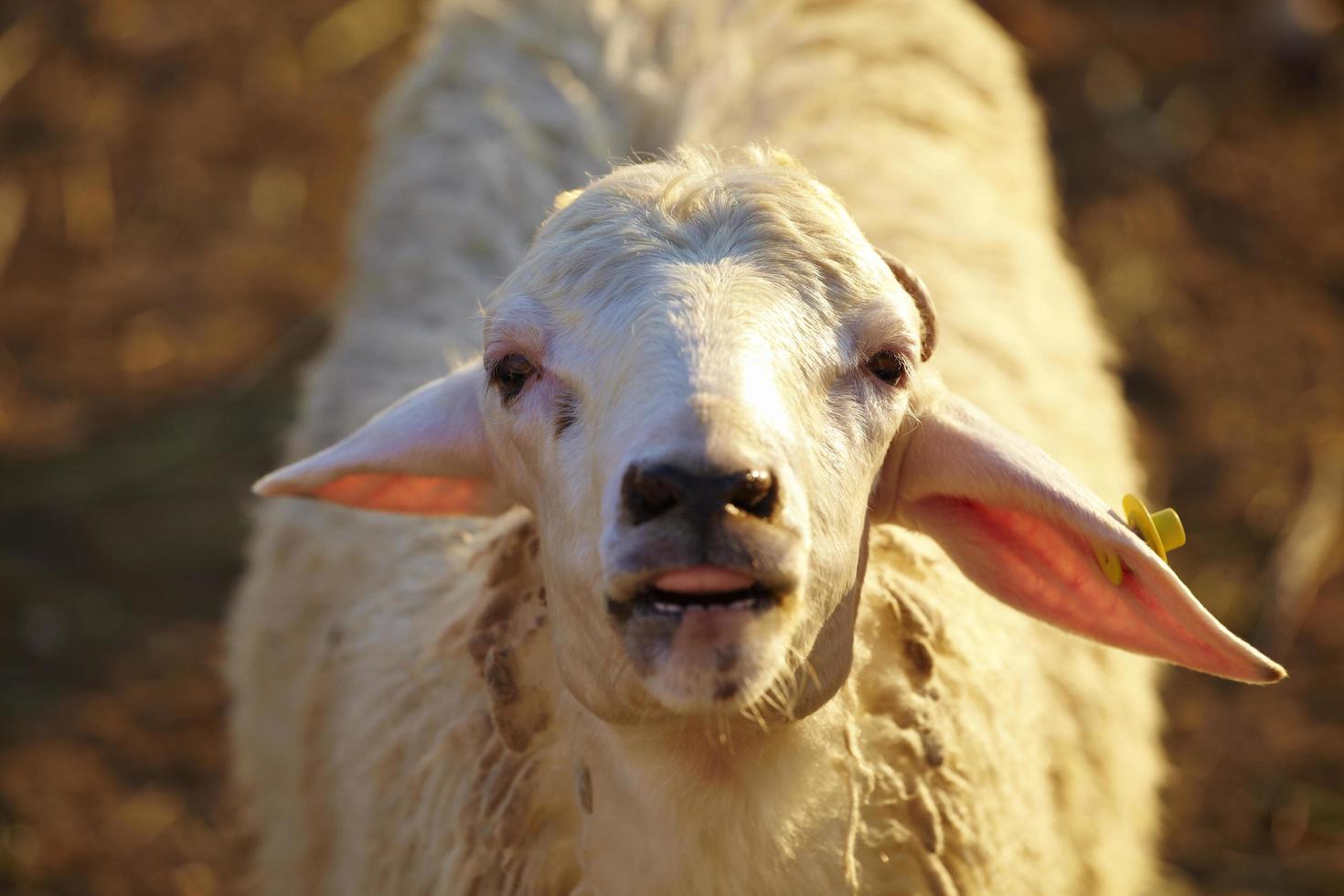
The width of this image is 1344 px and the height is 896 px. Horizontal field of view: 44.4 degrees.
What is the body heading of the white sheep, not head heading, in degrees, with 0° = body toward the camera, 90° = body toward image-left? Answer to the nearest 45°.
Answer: approximately 0°
